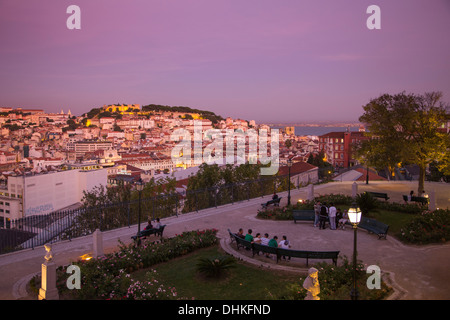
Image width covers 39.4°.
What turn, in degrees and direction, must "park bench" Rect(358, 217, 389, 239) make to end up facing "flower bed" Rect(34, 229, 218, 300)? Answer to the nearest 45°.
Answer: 0° — it already faces it

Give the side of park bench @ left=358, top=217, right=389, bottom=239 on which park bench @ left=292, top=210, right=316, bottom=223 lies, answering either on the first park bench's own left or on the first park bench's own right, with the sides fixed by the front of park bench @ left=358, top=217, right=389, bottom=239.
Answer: on the first park bench's own right

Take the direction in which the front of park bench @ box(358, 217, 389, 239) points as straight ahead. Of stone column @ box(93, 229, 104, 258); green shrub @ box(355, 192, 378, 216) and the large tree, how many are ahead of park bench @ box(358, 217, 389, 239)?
1

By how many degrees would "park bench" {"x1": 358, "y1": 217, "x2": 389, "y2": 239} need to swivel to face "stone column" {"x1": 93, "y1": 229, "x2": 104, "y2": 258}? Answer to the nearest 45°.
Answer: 0° — it already faces it

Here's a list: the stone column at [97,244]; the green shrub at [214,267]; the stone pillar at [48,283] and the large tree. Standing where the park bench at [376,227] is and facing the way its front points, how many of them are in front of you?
3

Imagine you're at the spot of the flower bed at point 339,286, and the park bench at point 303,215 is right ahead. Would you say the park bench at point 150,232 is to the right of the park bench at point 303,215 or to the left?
left

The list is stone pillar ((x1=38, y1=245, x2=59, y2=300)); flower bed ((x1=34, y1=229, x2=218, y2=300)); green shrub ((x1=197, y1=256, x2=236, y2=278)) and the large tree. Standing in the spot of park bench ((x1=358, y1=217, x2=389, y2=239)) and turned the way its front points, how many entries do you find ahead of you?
3

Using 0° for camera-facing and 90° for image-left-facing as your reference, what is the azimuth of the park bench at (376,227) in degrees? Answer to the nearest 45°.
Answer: approximately 45°

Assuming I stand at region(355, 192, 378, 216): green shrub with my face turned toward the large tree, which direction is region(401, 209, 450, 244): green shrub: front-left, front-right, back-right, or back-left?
back-right

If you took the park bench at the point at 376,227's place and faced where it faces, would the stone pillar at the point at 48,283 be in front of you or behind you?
in front

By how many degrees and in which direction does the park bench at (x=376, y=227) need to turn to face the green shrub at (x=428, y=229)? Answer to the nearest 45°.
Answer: approximately 135° to its left

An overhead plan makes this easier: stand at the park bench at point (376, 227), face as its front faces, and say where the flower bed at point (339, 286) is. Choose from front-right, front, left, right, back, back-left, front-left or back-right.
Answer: front-left
